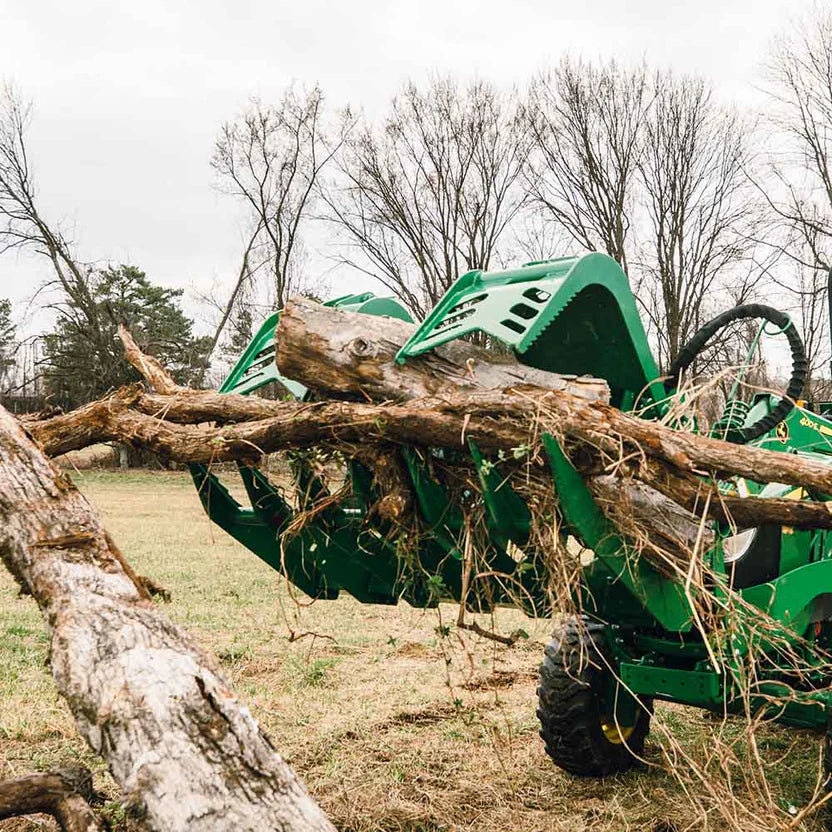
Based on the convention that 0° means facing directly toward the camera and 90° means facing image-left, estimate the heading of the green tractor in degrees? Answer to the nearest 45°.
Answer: approximately 45°

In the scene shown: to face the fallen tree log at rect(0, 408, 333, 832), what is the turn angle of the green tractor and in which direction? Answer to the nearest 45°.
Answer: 0° — it already faces it

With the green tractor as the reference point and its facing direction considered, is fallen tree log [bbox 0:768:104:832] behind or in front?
in front
